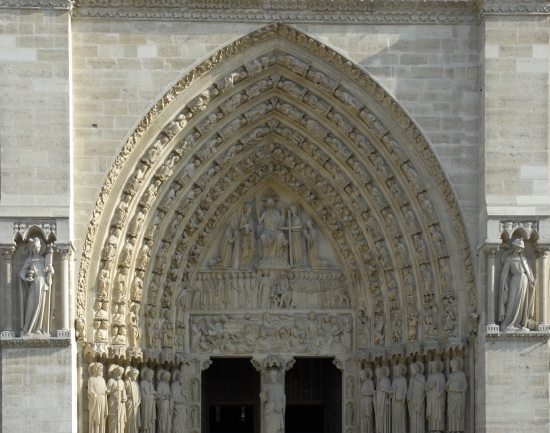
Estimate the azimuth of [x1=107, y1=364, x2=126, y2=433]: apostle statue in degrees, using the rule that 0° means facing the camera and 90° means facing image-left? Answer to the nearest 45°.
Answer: approximately 315°

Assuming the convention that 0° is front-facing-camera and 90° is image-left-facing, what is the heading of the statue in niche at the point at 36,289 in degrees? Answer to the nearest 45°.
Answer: approximately 0°

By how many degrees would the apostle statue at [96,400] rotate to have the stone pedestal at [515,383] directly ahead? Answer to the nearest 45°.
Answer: approximately 45° to its left

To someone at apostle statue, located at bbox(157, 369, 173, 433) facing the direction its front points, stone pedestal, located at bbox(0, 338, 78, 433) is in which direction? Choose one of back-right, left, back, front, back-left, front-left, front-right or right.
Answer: right

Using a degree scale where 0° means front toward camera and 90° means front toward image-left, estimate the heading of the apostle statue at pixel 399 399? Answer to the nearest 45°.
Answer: approximately 45°

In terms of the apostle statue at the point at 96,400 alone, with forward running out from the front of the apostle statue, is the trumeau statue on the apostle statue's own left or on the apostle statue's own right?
on the apostle statue's own left

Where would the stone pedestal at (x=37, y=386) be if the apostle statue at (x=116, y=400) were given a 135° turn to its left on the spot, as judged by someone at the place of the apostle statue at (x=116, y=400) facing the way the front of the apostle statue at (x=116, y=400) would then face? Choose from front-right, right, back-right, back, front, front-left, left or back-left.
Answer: back-left

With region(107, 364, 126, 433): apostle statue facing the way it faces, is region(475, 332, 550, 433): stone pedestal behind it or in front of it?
in front

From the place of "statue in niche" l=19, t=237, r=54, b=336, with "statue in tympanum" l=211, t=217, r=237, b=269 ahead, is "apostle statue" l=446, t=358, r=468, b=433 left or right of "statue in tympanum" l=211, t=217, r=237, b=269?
right

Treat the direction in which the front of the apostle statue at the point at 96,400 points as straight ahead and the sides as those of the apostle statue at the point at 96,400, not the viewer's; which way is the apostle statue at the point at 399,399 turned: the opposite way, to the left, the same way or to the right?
to the right
